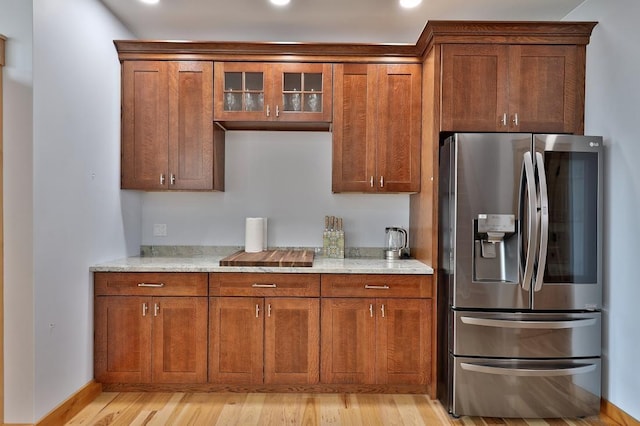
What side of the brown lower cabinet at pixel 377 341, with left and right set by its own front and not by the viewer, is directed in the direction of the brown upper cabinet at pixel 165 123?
right

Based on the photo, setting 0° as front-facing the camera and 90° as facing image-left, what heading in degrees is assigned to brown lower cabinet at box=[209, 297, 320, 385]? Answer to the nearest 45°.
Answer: approximately 0°

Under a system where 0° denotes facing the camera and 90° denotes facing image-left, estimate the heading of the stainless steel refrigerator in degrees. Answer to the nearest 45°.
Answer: approximately 0°

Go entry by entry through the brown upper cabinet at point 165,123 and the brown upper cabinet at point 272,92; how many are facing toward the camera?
2

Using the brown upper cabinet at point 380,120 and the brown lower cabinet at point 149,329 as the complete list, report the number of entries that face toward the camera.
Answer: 2
